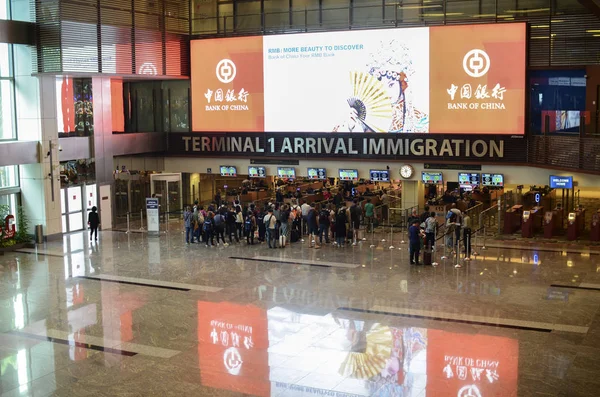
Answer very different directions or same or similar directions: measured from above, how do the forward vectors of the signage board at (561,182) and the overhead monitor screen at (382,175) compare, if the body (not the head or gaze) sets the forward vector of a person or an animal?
same or similar directions

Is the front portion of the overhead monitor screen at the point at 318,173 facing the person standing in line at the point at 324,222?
yes

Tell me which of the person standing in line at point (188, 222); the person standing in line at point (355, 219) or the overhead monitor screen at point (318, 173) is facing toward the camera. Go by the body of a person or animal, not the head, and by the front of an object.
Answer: the overhead monitor screen

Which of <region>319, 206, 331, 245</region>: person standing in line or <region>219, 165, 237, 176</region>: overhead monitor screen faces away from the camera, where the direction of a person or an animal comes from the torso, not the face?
the person standing in line

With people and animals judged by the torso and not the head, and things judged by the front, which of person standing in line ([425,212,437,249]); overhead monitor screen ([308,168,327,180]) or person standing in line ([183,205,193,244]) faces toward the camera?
the overhead monitor screen

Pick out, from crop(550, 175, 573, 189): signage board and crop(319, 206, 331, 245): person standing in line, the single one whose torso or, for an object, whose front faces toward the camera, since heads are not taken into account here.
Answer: the signage board

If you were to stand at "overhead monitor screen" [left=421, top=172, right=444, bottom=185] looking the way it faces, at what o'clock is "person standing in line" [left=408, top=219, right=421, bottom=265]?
The person standing in line is roughly at 12 o'clock from the overhead monitor screen.

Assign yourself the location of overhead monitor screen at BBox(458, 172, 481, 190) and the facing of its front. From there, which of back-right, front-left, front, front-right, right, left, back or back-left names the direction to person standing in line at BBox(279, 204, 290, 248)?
front-right

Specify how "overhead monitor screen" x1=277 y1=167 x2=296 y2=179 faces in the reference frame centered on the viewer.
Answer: facing the viewer

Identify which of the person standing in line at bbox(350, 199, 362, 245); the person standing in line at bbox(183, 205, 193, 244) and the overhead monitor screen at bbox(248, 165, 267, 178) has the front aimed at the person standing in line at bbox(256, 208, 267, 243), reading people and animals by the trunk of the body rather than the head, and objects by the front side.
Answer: the overhead monitor screen

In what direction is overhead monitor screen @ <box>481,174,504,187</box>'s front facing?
toward the camera

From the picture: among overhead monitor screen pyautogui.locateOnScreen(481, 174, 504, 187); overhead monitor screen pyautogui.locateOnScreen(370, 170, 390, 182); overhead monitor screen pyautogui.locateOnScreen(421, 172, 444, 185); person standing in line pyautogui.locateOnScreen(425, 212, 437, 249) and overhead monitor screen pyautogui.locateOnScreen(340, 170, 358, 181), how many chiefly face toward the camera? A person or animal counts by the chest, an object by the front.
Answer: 4

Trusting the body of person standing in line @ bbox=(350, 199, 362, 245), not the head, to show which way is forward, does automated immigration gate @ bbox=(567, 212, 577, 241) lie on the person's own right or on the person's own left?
on the person's own right

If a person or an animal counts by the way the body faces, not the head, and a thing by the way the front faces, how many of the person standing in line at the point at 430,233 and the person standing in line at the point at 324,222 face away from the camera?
2

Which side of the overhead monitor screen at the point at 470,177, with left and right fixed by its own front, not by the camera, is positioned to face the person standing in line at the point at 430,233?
front

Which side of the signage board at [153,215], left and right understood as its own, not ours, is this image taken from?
front

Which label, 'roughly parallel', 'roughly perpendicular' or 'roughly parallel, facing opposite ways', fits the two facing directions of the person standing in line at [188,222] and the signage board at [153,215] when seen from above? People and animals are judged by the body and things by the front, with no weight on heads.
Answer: roughly parallel, facing opposite ways

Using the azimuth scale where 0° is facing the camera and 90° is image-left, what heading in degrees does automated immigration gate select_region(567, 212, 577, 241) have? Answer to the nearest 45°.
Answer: approximately 0°

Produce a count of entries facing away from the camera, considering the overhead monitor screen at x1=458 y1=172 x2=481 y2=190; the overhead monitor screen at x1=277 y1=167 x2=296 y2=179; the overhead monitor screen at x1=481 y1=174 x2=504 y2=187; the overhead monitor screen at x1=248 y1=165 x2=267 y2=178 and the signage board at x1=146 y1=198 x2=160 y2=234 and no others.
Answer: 0

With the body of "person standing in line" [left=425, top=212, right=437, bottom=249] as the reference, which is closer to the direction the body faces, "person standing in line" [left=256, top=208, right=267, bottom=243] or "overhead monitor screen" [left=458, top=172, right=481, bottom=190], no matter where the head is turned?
the overhead monitor screen
